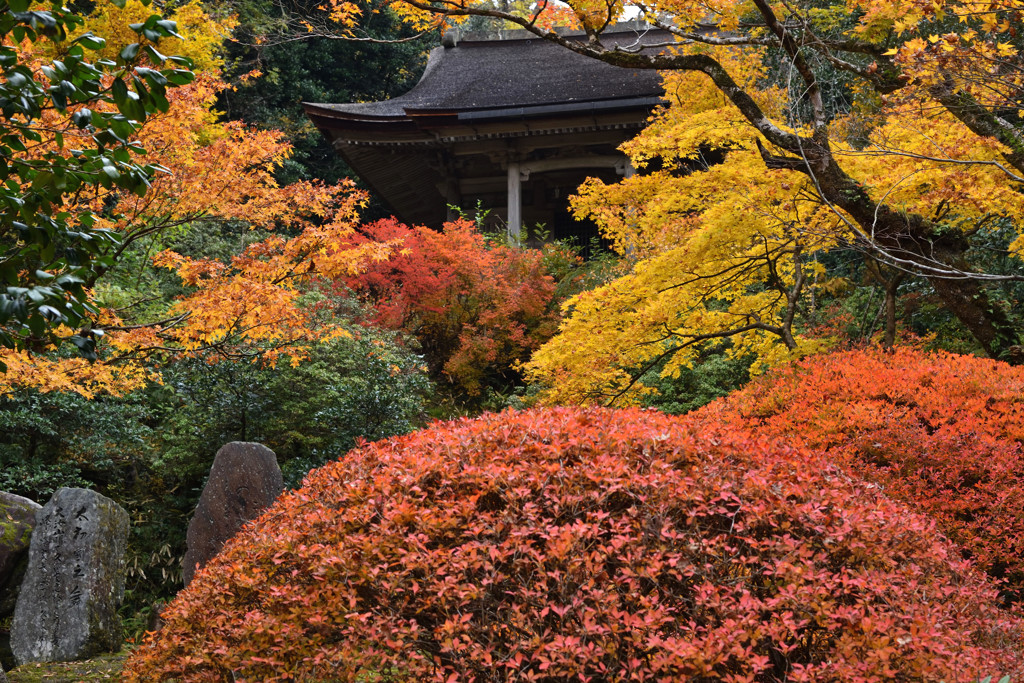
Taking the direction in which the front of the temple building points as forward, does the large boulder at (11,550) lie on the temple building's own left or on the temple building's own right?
on the temple building's own right

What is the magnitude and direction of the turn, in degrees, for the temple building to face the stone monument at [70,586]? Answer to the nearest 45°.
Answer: approximately 45° to its right

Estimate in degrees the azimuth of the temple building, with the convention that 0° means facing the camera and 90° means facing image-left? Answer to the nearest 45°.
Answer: approximately 315°

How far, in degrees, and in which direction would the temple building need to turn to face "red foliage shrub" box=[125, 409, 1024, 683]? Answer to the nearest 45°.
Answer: approximately 45° to its right

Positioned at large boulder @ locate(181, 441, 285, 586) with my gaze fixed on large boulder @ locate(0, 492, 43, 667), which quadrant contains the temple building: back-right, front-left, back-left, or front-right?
back-right

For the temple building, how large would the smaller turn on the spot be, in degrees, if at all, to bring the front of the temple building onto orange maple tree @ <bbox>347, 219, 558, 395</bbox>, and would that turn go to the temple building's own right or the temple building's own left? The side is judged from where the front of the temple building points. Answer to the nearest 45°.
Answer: approximately 45° to the temple building's own right

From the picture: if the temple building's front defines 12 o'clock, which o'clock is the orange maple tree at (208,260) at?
The orange maple tree is roughly at 2 o'clock from the temple building.
